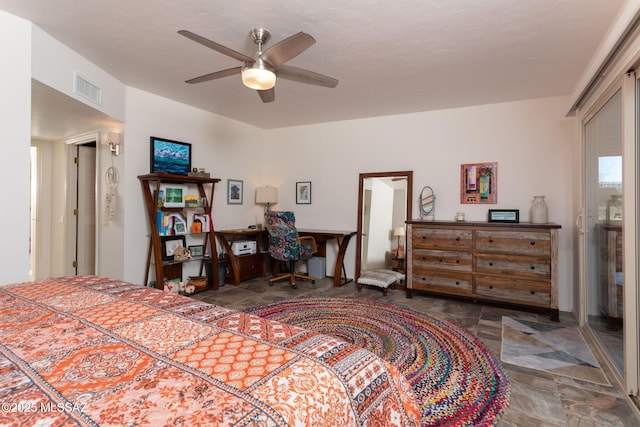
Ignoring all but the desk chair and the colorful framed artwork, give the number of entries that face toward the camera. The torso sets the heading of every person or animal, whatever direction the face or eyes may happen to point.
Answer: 1

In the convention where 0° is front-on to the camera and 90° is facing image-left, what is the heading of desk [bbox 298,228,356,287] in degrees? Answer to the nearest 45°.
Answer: approximately 45°

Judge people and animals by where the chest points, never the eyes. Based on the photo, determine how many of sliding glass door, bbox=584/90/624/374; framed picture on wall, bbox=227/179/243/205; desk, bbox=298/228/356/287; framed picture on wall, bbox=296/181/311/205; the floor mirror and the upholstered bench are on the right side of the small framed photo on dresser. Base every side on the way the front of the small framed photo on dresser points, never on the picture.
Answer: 5

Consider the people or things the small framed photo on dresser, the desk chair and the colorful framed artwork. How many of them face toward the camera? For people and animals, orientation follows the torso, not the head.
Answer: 2

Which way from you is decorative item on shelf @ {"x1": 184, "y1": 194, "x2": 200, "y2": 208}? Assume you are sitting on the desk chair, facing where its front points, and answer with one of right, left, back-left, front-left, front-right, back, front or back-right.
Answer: back-left

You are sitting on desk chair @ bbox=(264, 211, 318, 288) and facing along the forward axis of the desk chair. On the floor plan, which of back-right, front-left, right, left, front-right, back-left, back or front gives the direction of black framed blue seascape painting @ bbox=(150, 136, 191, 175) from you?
back-left

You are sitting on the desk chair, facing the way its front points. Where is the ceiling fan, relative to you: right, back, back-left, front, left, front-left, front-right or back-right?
back-right

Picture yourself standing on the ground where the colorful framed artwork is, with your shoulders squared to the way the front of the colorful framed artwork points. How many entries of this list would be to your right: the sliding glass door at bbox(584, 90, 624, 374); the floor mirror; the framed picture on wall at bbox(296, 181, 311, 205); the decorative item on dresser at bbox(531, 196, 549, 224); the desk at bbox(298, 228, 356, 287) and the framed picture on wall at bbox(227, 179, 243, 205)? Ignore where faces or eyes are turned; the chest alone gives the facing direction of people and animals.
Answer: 4
